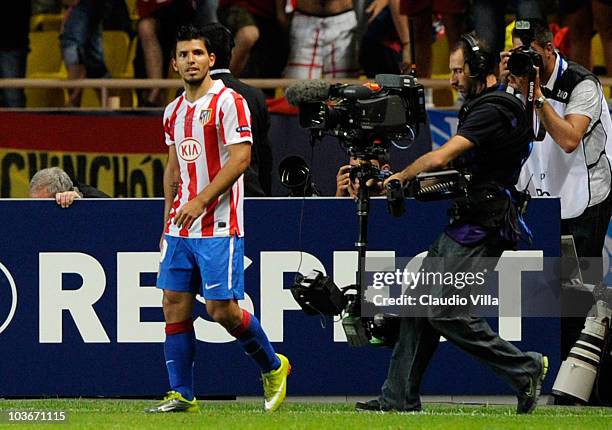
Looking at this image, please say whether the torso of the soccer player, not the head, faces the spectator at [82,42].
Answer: no

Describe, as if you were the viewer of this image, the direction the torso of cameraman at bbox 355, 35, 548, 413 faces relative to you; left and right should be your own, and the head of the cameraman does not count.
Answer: facing to the left of the viewer

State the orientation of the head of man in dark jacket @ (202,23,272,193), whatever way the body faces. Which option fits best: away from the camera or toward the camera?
away from the camera

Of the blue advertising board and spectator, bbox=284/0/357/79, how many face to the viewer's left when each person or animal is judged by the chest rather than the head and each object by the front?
0

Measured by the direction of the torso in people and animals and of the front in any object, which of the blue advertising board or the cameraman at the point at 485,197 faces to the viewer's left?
the cameraman

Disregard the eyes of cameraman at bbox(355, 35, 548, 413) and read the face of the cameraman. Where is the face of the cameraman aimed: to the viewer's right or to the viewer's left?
to the viewer's left

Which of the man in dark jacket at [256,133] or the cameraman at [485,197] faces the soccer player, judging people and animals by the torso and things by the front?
the cameraman

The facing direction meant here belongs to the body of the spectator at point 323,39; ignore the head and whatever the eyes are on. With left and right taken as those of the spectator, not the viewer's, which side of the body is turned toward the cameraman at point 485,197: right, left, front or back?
front

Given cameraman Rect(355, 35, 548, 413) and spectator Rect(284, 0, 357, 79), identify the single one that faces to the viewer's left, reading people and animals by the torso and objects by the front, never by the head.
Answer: the cameraman

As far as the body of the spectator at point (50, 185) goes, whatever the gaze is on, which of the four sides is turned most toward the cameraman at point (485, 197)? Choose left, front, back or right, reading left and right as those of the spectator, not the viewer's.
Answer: left

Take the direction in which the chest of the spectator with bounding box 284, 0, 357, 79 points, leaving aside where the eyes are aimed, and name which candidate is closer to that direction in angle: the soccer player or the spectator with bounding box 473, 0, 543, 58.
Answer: the soccer player

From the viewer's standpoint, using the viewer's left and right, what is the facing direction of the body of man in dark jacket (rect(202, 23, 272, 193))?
facing away from the viewer and to the left of the viewer

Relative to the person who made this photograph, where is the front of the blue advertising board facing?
facing the viewer

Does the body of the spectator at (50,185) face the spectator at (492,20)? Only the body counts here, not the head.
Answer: no
